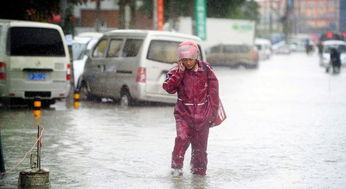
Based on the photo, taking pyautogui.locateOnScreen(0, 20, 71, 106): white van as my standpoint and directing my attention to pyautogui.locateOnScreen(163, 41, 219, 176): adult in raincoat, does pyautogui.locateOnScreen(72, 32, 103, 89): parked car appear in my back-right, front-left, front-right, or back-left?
back-left

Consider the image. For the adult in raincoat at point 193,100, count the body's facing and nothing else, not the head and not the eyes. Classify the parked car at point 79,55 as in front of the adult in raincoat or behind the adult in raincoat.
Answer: behind

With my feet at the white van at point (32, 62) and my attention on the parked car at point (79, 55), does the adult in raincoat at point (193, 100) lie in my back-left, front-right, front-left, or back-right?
back-right

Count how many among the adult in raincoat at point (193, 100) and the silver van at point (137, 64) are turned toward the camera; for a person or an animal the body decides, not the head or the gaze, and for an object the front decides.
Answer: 1

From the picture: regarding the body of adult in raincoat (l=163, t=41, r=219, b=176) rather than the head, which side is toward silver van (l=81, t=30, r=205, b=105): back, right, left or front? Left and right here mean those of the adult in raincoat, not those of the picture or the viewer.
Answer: back
